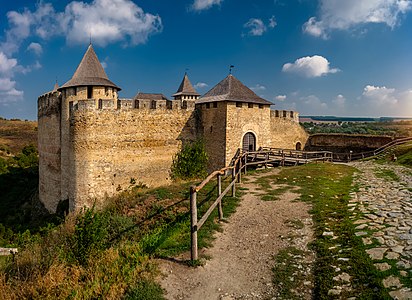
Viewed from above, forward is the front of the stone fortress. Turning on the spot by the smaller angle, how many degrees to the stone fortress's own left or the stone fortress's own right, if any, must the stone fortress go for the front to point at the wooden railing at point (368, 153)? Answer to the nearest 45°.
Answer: approximately 45° to the stone fortress's own left

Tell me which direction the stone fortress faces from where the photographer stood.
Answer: facing the viewer and to the right of the viewer
